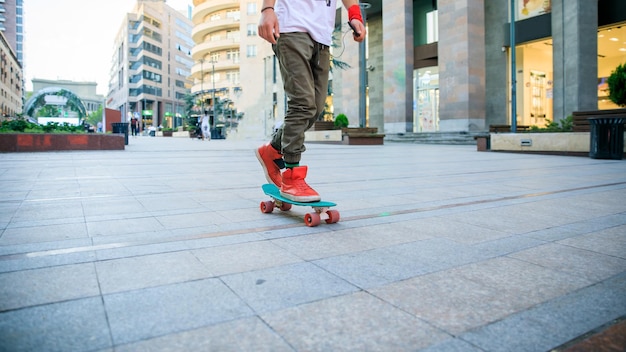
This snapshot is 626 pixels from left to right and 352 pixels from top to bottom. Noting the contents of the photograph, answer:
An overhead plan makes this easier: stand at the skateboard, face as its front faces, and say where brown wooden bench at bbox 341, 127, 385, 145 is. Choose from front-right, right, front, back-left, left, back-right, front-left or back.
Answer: back-left

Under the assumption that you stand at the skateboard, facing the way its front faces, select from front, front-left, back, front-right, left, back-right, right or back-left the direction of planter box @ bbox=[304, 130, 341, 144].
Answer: back-left

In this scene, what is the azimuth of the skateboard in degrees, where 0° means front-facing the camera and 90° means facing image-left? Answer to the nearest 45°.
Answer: approximately 315°

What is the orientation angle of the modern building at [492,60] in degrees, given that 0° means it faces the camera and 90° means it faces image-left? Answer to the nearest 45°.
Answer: approximately 45°

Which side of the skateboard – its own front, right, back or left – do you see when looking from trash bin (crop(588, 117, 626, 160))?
left

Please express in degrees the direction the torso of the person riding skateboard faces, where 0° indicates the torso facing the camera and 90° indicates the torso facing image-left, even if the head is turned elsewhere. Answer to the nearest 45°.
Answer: approximately 315°

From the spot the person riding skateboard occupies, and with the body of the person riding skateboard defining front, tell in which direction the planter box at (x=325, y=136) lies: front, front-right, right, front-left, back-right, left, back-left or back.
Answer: back-left

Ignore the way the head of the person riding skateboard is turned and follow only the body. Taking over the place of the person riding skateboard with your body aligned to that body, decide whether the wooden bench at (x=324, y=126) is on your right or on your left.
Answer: on your left

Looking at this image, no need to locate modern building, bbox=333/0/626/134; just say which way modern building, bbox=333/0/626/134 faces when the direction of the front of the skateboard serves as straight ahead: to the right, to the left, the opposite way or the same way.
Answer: to the right

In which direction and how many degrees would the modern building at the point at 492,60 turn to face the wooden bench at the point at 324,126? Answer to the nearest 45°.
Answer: approximately 45° to its right

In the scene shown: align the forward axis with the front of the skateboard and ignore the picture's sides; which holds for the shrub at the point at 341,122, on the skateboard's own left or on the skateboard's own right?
on the skateboard's own left

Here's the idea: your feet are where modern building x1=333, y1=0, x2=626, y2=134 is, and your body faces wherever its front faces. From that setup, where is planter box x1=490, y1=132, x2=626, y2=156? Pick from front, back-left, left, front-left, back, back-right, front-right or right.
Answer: front-left
